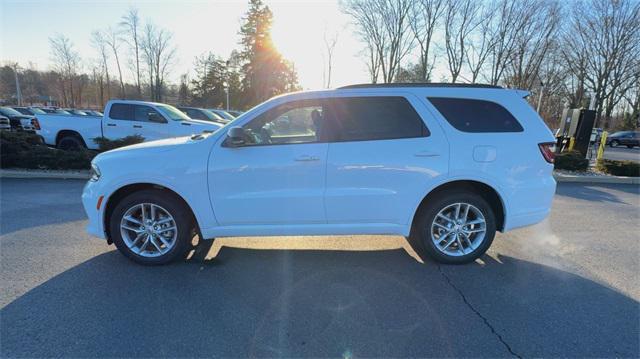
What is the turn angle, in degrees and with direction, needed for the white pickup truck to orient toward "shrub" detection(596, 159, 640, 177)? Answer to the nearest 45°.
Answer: approximately 45° to its right

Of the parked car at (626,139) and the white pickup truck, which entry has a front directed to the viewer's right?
the white pickup truck

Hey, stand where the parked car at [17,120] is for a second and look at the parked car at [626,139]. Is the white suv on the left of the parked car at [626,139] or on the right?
right

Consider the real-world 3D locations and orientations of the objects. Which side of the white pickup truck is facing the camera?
right

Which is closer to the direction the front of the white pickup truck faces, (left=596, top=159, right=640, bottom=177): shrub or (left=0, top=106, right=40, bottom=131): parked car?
the shrub

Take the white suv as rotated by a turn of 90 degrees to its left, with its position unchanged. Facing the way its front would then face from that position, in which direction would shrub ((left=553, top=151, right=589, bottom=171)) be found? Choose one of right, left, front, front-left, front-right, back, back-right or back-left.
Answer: back-left

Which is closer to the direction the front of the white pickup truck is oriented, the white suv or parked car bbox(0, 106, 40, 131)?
the white suv

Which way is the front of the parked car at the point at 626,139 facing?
to the viewer's left

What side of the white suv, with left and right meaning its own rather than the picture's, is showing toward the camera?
left

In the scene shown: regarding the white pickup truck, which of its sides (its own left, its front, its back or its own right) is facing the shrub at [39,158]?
back

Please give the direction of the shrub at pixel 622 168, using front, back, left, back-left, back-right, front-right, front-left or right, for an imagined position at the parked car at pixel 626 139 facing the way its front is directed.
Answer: left
